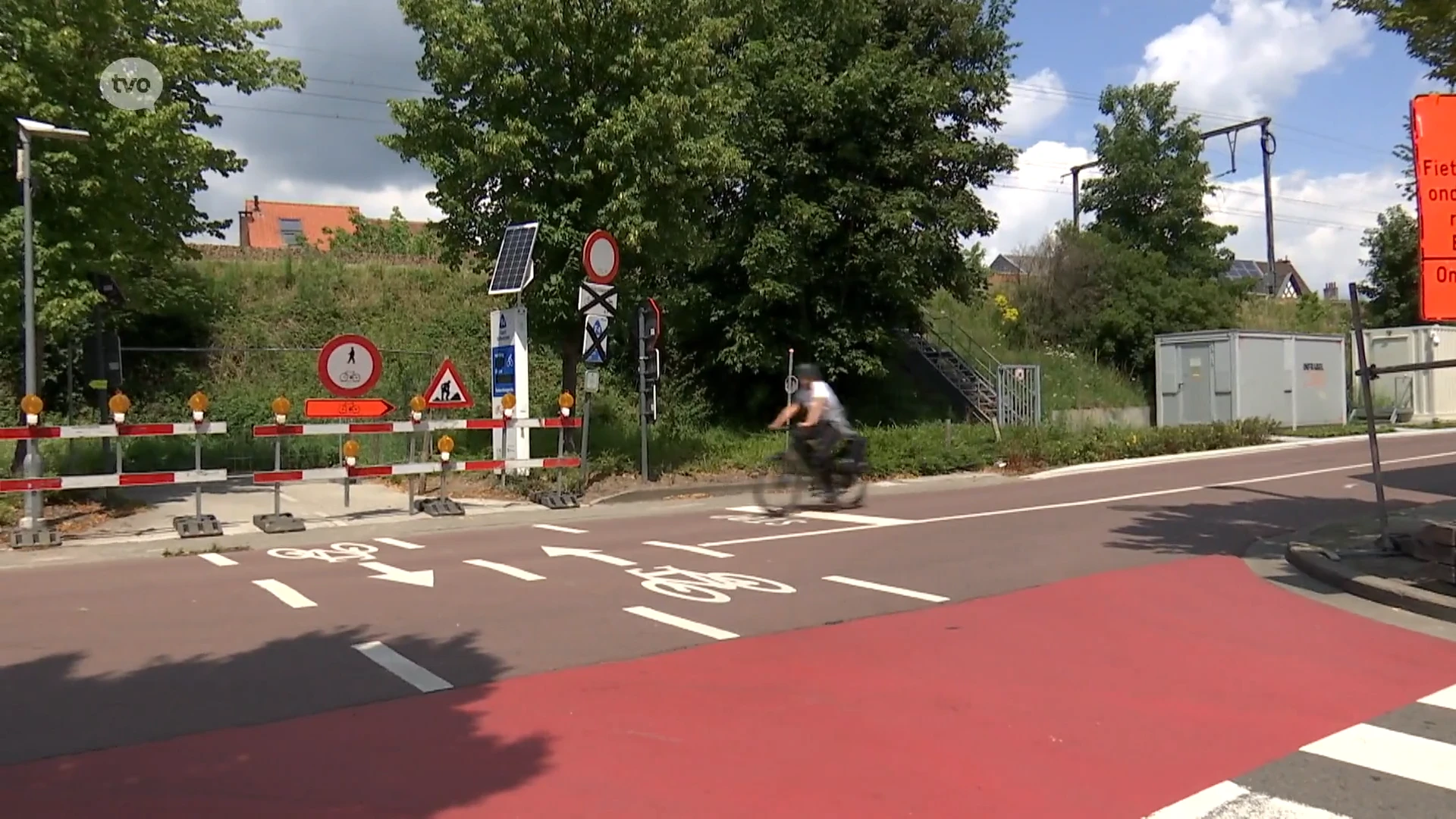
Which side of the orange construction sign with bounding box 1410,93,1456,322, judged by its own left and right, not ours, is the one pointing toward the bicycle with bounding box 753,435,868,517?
right

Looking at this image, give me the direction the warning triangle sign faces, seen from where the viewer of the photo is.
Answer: facing the viewer

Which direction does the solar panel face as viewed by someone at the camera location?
facing the viewer and to the left of the viewer

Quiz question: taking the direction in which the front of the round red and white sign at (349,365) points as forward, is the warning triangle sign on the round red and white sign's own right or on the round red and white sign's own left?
on the round red and white sign's own left

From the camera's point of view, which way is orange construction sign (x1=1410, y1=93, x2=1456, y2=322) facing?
toward the camera

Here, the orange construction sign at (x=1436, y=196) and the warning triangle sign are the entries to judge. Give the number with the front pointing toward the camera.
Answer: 2

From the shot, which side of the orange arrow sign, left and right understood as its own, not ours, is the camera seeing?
front

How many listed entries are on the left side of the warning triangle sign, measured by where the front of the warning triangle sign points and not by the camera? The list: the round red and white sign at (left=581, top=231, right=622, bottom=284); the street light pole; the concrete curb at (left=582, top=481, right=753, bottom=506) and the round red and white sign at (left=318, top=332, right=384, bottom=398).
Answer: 2

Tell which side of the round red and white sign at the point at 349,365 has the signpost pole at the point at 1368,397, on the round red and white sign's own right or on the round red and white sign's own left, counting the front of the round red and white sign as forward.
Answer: on the round red and white sign's own left
